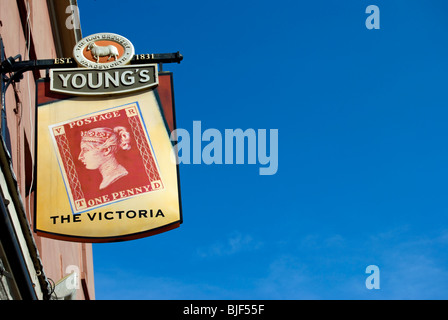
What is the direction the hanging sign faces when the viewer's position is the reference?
facing the viewer
